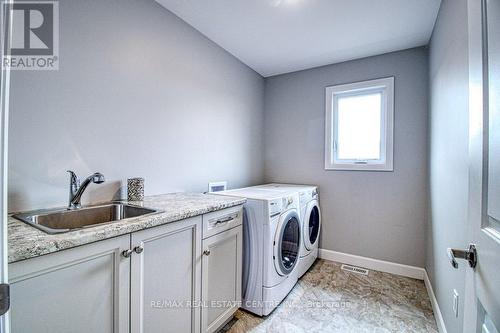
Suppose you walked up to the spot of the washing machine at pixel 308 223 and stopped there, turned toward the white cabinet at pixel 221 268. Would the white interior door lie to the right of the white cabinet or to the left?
left

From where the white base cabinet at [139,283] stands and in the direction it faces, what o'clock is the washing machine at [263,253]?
The washing machine is roughly at 10 o'clock from the white base cabinet.

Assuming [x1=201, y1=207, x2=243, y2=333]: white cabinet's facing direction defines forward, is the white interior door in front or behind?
in front

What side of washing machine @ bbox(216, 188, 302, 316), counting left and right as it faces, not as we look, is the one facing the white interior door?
front

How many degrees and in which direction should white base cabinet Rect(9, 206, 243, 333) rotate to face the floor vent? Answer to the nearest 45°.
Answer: approximately 45° to its left

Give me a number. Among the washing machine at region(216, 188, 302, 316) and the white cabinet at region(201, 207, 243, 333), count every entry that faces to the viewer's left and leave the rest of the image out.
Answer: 0

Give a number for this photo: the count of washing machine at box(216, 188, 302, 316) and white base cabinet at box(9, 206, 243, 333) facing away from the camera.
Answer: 0

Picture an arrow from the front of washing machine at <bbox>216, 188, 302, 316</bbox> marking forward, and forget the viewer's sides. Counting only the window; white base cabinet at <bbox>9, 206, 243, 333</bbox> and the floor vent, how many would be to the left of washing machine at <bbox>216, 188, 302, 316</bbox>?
2

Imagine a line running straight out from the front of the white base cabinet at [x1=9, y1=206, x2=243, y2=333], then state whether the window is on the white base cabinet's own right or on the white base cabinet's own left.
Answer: on the white base cabinet's own left

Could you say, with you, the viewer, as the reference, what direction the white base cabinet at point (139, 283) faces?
facing the viewer and to the right of the viewer

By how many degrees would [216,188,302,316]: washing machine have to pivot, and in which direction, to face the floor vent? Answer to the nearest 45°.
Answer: approximately 90° to its left
